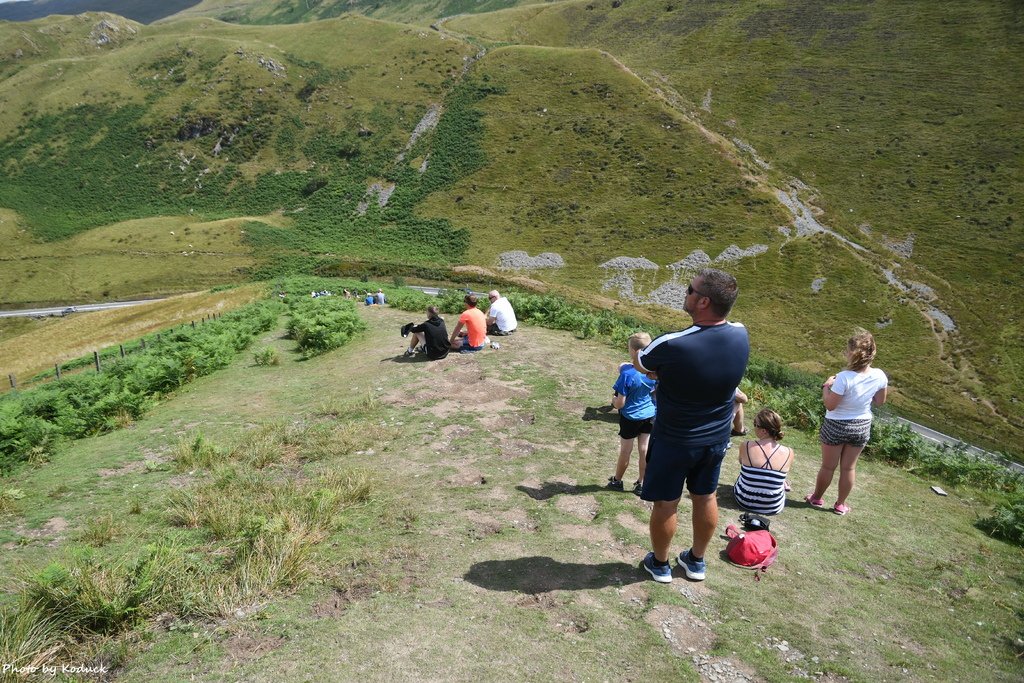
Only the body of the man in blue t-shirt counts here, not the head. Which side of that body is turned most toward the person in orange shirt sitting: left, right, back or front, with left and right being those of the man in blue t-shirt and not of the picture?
front

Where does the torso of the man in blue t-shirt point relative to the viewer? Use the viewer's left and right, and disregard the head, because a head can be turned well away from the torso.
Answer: facing away from the viewer and to the left of the viewer

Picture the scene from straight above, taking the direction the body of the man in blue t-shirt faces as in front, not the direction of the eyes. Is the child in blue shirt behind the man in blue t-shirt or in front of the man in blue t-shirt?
in front
